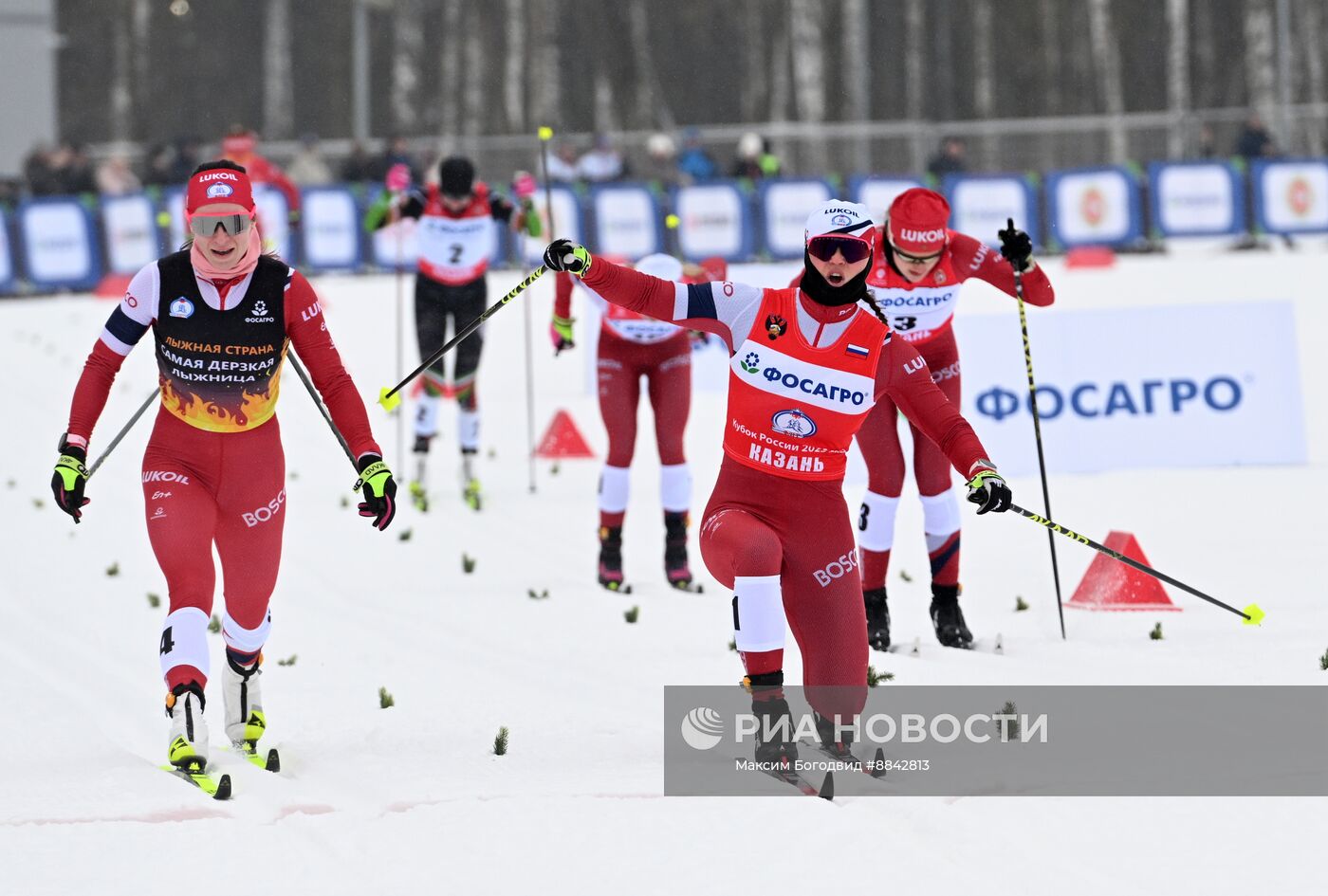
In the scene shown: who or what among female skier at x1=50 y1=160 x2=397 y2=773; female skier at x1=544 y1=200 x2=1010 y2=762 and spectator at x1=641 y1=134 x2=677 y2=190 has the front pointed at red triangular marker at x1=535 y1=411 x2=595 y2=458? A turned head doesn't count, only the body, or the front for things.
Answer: the spectator

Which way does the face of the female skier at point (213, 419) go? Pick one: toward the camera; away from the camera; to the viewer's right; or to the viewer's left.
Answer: toward the camera

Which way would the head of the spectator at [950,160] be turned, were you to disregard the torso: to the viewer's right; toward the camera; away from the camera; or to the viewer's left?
toward the camera

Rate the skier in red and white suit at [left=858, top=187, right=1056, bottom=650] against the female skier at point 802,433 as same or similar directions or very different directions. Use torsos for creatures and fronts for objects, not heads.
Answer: same or similar directions

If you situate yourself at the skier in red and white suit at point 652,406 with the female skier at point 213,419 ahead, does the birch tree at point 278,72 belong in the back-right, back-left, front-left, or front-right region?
back-right

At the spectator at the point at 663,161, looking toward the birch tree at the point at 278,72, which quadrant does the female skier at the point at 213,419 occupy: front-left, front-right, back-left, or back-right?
back-left

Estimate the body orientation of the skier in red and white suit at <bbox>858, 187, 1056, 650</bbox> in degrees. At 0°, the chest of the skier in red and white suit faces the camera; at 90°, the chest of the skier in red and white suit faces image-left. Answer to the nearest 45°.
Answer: approximately 0°

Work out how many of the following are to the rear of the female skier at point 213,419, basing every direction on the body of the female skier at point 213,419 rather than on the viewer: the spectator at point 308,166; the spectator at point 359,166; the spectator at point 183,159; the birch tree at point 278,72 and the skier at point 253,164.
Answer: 5

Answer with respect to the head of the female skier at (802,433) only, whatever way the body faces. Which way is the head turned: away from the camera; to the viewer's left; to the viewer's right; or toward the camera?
toward the camera

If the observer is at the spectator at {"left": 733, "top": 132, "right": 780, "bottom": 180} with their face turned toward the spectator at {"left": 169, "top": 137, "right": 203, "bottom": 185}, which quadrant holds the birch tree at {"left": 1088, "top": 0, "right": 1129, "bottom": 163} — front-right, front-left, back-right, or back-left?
back-right

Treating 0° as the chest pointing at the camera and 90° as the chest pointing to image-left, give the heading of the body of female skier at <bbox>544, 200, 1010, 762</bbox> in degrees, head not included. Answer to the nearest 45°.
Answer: approximately 0°

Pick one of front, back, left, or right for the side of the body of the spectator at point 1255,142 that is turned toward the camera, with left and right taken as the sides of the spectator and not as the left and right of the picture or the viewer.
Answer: front

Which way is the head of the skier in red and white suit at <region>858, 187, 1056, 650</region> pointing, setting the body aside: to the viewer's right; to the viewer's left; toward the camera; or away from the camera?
toward the camera

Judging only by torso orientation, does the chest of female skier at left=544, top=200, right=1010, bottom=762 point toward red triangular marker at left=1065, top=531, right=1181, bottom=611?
no

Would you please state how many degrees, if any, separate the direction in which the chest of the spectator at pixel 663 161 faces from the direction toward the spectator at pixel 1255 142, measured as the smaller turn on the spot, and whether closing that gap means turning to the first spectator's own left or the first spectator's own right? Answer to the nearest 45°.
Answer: approximately 90° to the first spectator's own left

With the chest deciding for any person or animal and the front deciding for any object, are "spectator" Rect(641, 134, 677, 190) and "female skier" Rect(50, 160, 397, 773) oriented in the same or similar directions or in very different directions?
same or similar directions
